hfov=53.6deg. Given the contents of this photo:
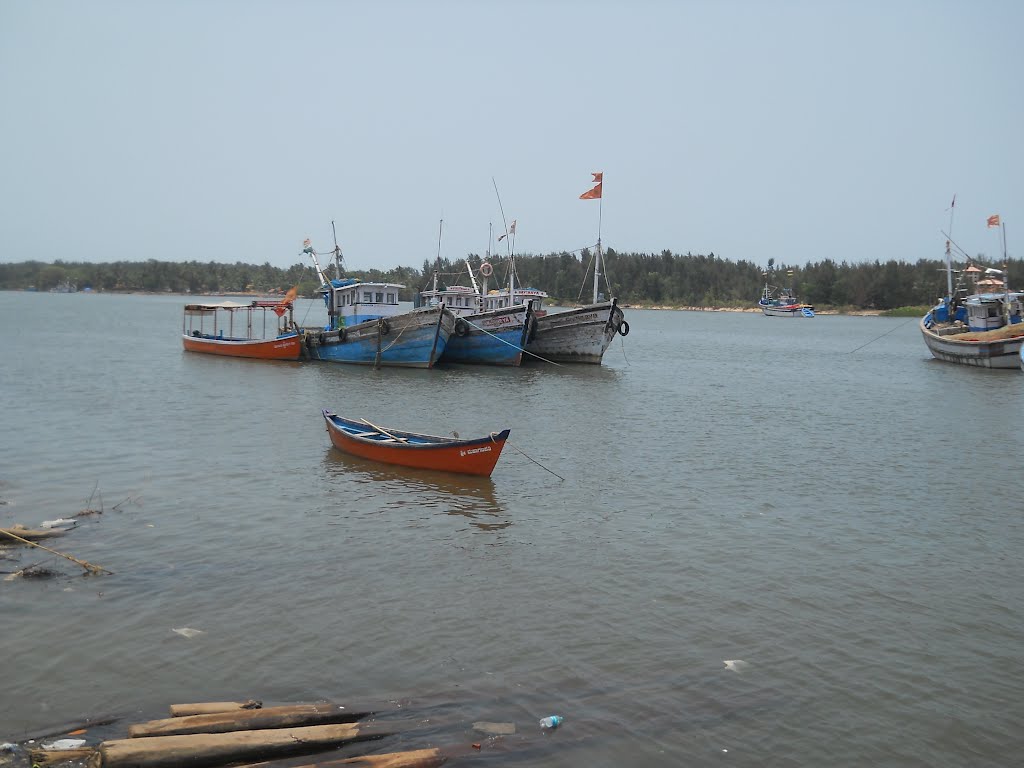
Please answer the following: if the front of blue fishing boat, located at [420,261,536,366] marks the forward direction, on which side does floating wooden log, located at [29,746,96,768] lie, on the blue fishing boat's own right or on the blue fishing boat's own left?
on the blue fishing boat's own right

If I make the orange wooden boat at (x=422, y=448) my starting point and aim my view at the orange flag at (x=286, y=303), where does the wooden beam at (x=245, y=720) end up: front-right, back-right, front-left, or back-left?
back-left

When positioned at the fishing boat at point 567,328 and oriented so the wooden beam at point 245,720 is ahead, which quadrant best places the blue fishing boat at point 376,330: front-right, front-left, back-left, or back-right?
front-right

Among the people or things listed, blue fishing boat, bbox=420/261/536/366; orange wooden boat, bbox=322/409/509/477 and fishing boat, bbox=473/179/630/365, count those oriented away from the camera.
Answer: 0

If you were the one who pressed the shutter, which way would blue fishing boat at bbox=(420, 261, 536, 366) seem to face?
facing the viewer and to the right of the viewer

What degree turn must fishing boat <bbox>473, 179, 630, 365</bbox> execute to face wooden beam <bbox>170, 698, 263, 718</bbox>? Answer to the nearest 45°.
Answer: approximately 45° to its right

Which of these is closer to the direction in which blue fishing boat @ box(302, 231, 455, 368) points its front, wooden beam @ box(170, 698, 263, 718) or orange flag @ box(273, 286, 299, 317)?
the wooden beam

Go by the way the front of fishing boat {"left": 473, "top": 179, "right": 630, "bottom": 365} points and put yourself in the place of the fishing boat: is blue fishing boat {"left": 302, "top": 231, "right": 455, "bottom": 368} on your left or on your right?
on your right

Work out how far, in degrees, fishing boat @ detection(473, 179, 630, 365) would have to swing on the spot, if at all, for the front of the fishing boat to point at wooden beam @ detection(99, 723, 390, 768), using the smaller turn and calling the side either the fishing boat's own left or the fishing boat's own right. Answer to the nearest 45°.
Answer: approximately 45° to the fishing boat's own right

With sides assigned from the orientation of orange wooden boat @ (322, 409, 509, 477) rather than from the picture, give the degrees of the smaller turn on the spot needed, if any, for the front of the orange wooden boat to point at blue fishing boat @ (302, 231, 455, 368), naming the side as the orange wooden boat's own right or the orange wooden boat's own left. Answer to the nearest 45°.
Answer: approximately 135° to the orange wooden boat's own left

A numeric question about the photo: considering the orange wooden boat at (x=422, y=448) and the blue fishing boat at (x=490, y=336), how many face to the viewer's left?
0

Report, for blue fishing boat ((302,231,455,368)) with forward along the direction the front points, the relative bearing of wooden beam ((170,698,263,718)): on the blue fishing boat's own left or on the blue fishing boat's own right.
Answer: on the blue fishing boat's own right

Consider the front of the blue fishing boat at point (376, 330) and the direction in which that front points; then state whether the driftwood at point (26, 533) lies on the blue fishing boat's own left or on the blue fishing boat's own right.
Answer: on the blue fishing boat's own right

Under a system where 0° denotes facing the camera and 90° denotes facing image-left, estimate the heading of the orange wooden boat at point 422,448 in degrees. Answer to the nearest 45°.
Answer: approximately 315°

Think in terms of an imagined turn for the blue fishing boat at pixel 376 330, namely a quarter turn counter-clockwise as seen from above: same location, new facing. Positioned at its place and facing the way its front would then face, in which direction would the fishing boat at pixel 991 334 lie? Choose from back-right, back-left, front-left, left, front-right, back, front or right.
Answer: front-right

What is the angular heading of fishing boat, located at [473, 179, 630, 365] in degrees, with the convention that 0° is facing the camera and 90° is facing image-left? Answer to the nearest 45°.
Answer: approximately 315°
